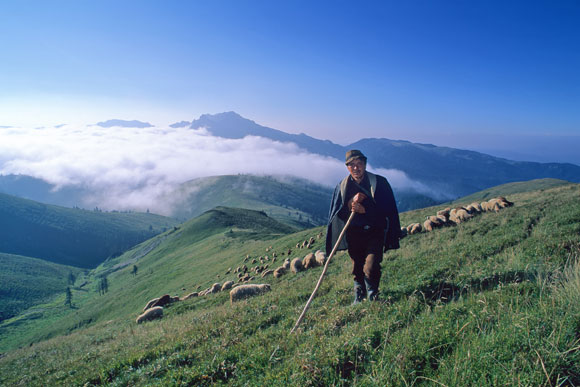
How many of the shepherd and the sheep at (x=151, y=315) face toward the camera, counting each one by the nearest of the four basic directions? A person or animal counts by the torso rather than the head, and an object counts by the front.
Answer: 1

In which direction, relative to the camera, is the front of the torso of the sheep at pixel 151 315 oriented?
to the viewer's left

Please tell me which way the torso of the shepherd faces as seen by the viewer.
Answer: toward the camera

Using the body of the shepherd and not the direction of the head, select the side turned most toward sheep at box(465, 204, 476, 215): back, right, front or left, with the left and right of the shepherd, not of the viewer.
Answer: back

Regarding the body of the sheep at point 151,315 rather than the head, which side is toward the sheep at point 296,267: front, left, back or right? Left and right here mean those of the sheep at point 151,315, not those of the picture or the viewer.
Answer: back

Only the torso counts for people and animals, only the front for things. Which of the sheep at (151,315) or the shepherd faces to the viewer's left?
the sheep

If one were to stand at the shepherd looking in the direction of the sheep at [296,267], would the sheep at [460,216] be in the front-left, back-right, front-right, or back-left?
front-right

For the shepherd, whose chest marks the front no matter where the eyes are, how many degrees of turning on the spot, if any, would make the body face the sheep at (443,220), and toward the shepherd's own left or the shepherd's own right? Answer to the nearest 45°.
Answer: approximately 180°

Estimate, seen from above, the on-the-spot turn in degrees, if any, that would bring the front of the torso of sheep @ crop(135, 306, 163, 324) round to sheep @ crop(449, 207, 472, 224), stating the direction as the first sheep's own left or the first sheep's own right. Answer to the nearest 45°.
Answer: approximately 180°
